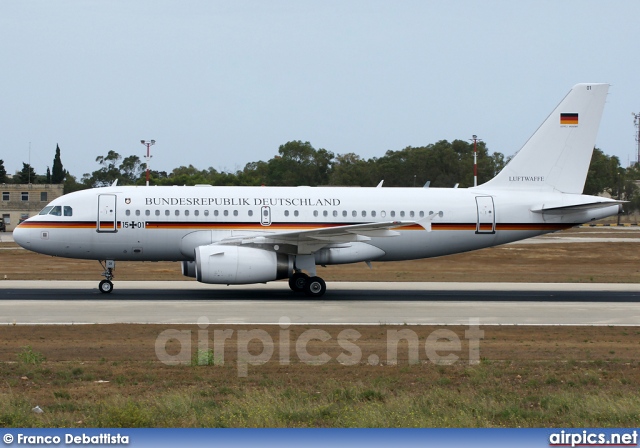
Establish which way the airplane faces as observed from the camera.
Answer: facing to the left of the viewer
